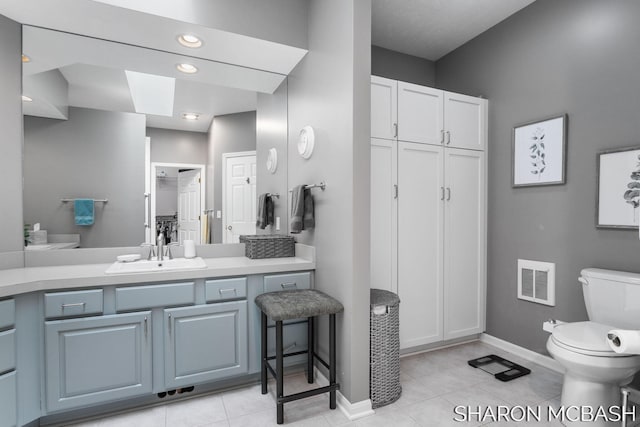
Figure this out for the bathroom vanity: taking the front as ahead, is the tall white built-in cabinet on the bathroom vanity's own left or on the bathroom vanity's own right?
on the bathroom vanity's own left

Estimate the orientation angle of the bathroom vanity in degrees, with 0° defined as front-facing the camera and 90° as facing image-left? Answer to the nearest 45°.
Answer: approximately 0°

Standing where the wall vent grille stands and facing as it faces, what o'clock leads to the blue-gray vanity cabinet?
The blue-gray vanity cabinet is roughly at 12 o'clock from the wall vent grille.

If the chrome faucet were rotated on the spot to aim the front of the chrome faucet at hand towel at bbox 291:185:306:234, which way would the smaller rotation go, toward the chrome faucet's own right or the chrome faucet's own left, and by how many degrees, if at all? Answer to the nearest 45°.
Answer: approximately 45° to the chrome faucet's own left

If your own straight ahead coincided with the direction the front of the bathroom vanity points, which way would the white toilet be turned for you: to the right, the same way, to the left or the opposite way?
to the right

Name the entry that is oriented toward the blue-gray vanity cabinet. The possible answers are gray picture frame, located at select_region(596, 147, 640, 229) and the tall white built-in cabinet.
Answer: the gray picture frame

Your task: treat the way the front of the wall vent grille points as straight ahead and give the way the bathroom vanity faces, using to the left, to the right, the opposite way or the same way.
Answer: to the left
